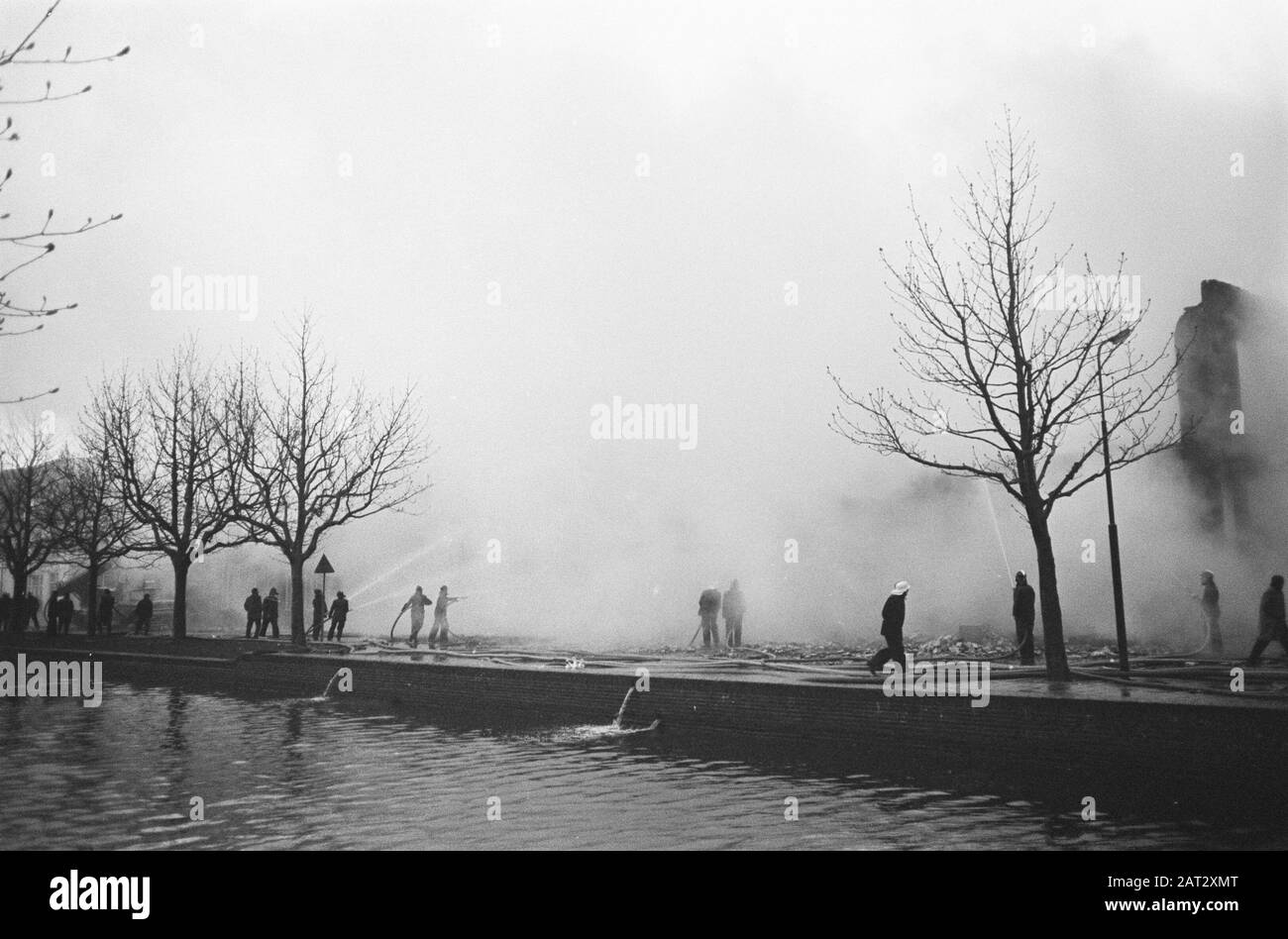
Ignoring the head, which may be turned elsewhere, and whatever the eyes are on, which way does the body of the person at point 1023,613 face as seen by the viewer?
away from the camera

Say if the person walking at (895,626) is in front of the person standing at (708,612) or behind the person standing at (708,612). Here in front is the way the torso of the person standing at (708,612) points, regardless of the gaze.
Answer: behind

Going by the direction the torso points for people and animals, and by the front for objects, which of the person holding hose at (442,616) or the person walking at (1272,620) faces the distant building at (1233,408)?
the person holding hose at (442,616)

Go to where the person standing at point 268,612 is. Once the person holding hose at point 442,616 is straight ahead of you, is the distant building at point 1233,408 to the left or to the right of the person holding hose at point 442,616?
left

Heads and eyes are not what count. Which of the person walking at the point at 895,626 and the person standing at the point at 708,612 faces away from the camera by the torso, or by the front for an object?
the person standing at the point at 708,612
